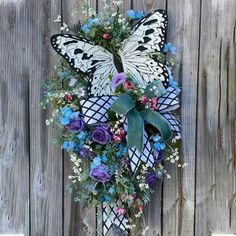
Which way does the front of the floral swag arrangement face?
toward the camera
